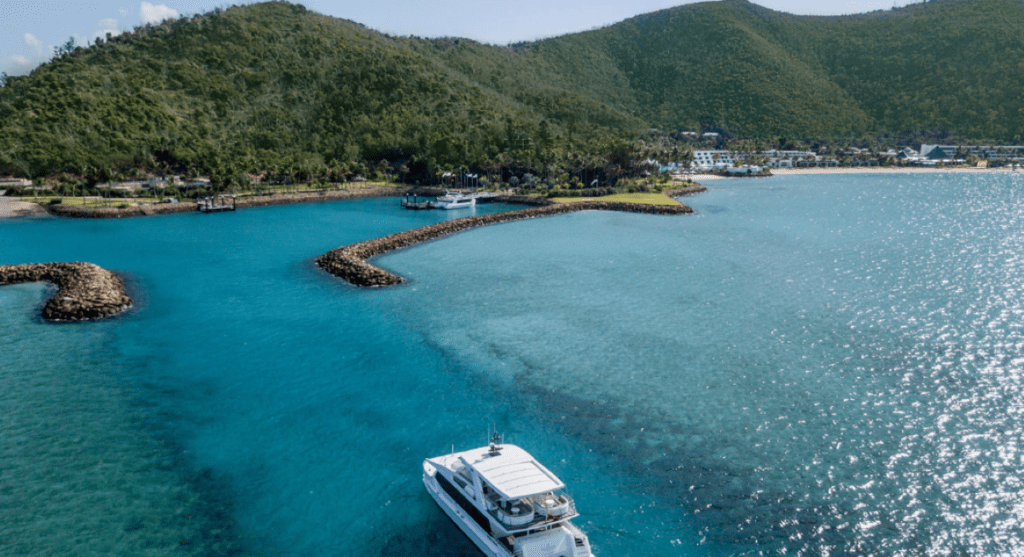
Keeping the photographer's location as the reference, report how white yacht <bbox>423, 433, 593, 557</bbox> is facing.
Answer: facing away from the viewer and to the left of the viewer
